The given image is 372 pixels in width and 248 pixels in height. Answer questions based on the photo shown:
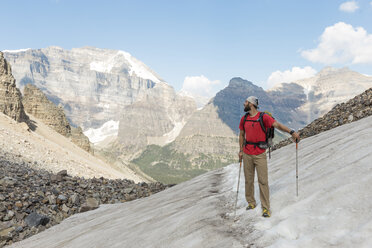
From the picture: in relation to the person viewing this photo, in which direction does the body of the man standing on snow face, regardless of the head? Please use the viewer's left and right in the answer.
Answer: facing the viewer

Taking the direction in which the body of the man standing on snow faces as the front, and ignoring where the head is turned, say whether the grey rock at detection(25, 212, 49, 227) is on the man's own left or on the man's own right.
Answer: on the man's own right

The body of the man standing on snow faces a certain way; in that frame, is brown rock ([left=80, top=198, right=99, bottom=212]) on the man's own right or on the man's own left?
on the man's own right

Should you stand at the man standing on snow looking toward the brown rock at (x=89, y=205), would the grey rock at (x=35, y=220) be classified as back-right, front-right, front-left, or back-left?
front-left
